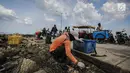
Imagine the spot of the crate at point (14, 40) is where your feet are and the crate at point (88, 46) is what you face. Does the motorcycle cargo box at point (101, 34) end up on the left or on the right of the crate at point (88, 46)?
left

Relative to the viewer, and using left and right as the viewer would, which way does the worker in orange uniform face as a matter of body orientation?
facing to the right of the viewer

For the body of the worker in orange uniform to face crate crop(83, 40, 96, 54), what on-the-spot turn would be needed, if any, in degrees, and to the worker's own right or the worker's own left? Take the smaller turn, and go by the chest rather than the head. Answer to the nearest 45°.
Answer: approximately 45° to the worker's own left

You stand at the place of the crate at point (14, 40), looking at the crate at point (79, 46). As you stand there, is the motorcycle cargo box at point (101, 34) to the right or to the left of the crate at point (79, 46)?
left
